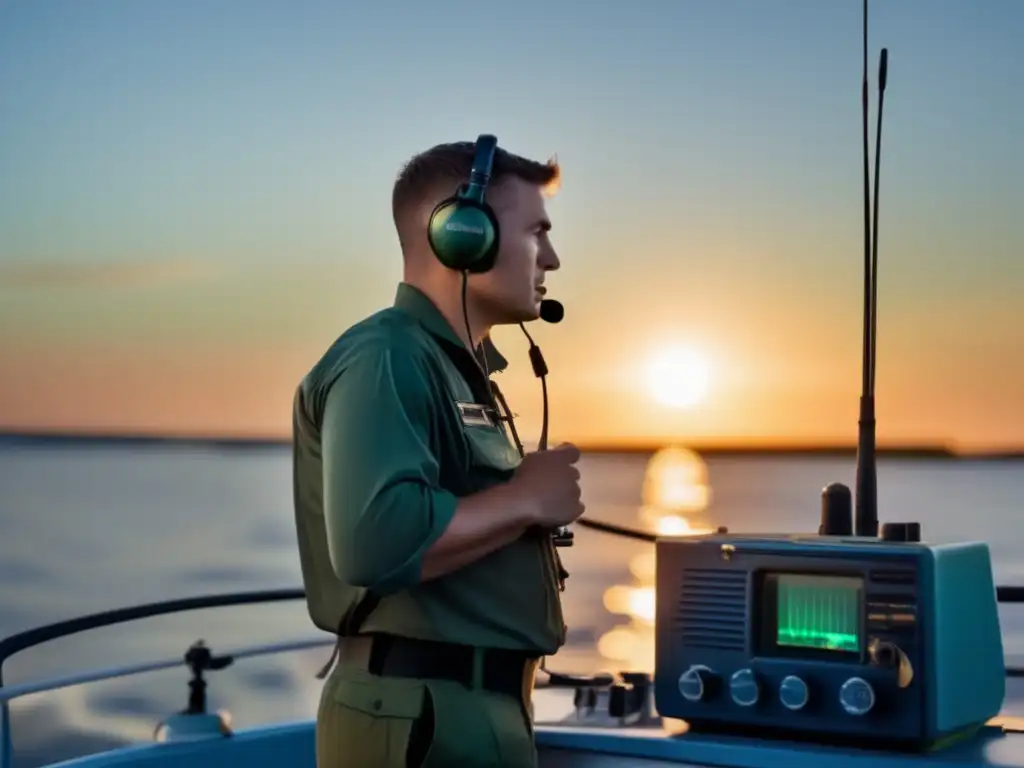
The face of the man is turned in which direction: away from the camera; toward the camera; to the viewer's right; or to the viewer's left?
to the viewer's right

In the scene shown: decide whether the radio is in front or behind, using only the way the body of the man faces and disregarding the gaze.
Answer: in front

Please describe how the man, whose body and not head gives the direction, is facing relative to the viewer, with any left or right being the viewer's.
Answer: facing to the right of the viewer

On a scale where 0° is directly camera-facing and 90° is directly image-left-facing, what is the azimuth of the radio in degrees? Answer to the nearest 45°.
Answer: approximately 45°

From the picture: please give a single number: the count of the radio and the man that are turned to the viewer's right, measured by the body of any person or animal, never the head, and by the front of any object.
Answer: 1
